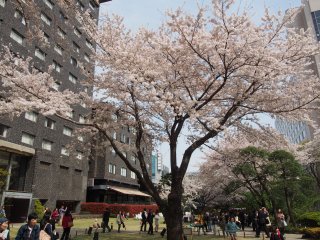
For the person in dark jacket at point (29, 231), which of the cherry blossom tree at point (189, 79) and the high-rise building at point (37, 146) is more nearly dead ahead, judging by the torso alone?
the cherry blossom tree

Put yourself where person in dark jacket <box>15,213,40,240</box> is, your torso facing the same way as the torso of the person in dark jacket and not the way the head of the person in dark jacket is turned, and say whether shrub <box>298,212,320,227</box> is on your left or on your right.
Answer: on your left

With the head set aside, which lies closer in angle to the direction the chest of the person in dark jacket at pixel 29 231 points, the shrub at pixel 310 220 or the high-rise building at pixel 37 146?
the shrub

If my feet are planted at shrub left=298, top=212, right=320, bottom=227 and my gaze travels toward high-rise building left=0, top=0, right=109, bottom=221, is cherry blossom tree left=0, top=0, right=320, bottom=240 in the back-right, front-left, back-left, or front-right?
front-left

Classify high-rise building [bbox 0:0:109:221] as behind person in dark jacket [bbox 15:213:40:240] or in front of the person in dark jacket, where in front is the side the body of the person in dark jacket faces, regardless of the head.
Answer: behind

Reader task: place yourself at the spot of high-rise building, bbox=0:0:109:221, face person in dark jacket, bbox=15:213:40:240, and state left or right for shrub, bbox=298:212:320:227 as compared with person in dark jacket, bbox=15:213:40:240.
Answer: left

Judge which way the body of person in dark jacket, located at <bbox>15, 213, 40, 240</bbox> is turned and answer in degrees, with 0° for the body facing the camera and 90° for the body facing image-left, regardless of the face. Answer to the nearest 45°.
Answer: approximately 315°
